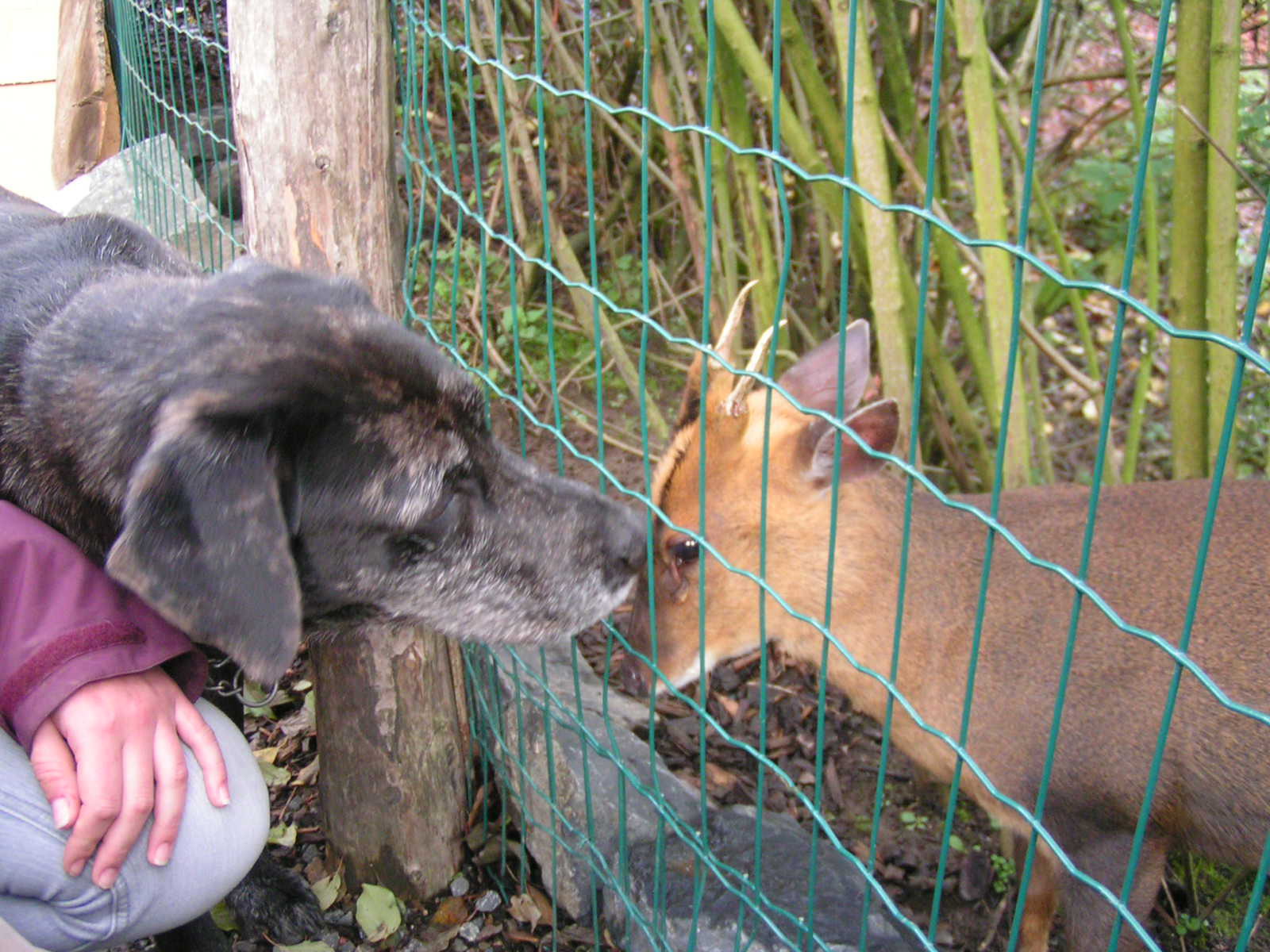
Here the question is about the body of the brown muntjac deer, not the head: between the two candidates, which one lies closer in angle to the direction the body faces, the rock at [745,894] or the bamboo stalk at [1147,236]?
the rock

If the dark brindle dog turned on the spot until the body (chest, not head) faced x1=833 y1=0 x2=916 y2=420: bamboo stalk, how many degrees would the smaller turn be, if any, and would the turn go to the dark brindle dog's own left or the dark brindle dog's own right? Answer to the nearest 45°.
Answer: approximately 45° to the dark brindle dog's own left

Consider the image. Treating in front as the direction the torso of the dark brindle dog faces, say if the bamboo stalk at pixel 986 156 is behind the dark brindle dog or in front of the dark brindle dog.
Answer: in front

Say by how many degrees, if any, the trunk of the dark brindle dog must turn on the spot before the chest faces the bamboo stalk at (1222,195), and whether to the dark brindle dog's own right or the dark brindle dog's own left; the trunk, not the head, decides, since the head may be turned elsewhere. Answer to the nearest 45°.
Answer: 0° — it already faces it

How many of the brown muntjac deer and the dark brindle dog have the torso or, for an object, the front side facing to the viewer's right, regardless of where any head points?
1

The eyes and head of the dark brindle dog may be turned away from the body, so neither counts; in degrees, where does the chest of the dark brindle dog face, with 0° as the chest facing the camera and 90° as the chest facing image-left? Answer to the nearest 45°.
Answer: approximately 270°

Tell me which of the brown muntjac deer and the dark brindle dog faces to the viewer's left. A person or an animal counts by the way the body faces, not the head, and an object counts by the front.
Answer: the brown muntjac deer

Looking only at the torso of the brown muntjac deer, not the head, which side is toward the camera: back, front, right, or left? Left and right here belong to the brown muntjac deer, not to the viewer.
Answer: left
